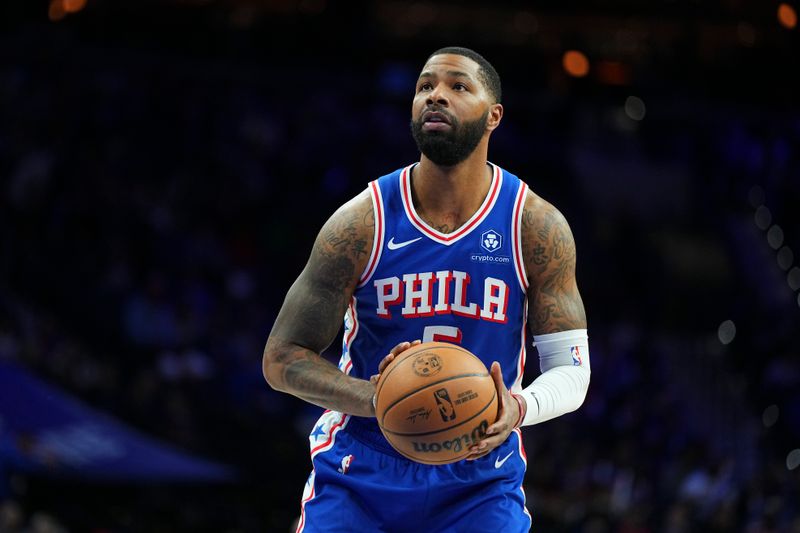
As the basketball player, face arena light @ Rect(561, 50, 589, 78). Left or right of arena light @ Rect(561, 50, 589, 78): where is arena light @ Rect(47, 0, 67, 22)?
left

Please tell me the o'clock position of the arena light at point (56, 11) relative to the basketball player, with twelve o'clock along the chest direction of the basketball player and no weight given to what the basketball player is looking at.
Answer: The arena light is roughly at 5 o'clock from the basketball player.

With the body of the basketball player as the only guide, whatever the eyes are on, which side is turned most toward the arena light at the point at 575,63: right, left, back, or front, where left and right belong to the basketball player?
back

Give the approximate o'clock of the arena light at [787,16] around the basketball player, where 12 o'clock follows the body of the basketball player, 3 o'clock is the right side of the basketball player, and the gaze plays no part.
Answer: The arena light is roughly at 7 o'clock from the basketball player.

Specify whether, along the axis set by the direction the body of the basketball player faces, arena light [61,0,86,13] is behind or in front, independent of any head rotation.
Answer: behind

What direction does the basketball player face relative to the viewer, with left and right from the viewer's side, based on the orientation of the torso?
facing the viewer
